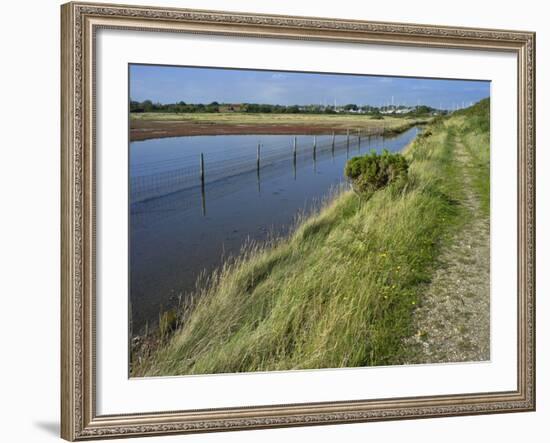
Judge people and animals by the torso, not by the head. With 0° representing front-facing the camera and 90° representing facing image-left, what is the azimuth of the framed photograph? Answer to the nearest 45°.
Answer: approximately 315°
